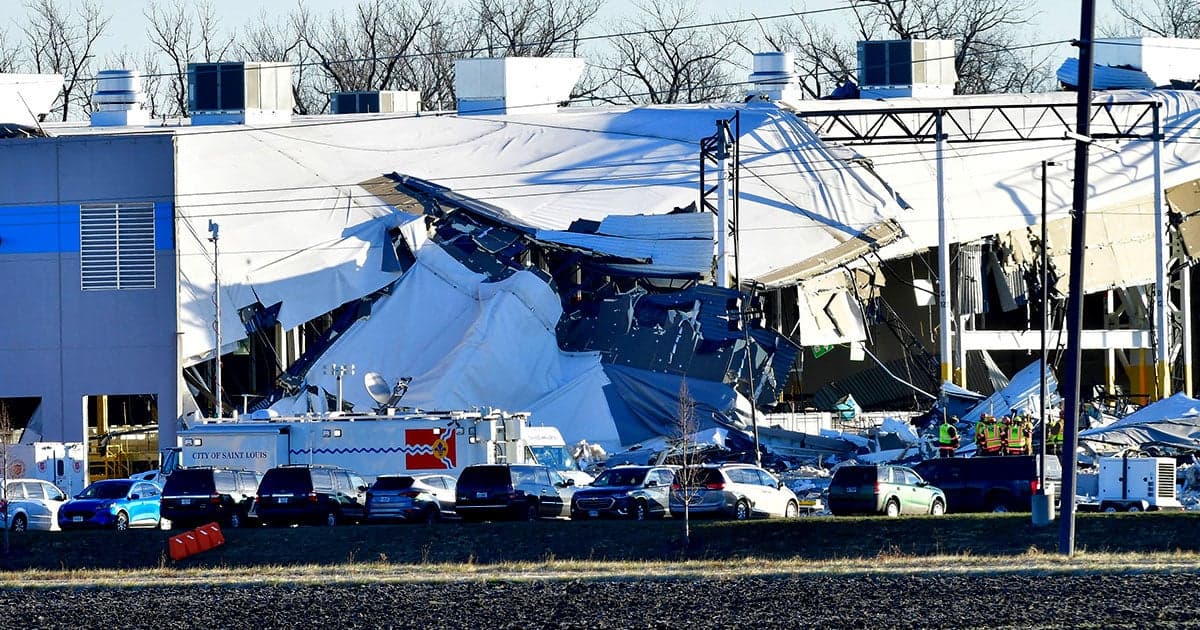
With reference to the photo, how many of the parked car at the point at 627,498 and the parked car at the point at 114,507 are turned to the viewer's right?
0

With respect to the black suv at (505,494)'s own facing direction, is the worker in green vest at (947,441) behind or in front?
in front

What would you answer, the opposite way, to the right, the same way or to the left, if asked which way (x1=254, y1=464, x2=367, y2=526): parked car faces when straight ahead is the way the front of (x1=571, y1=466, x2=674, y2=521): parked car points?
the opposite way

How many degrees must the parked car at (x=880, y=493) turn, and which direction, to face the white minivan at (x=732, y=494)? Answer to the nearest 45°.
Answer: approximately 135° to its left

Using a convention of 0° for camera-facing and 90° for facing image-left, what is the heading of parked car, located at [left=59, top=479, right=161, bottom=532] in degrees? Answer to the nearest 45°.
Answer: approximately 45°

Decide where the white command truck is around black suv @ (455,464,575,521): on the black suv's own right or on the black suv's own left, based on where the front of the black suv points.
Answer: on the black suv's own left

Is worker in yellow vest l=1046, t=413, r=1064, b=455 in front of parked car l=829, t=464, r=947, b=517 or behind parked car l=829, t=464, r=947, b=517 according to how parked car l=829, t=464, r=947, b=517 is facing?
in front

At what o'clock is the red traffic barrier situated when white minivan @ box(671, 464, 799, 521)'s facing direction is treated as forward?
The red traffic barrier is roughly at 7 o'clock from the white minivan.

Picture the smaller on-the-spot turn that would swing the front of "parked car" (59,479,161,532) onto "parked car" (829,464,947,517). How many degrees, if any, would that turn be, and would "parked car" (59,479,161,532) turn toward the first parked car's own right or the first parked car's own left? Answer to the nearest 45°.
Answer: approximately 90° to the first parked car's own left

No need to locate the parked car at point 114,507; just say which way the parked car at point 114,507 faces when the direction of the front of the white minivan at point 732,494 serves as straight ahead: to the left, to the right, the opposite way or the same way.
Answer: the opposite way

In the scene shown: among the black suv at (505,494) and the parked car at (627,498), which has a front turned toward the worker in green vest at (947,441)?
the black suv

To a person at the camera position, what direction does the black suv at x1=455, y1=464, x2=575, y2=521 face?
facing away from the viewer and to the right of the viewer

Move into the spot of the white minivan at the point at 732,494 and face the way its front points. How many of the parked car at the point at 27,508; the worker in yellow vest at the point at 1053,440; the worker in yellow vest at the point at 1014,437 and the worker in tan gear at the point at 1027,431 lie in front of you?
3

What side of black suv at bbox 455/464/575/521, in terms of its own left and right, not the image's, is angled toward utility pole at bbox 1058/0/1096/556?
right

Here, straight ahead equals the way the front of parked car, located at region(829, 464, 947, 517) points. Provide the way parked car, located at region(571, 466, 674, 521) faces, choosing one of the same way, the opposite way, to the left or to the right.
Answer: the opposite way
